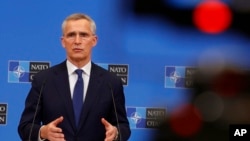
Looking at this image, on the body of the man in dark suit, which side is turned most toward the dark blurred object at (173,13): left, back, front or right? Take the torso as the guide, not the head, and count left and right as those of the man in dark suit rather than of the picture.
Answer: front

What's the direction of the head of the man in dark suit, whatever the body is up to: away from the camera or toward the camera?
toward the camera

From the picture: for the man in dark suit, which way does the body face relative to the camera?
toward the camera
